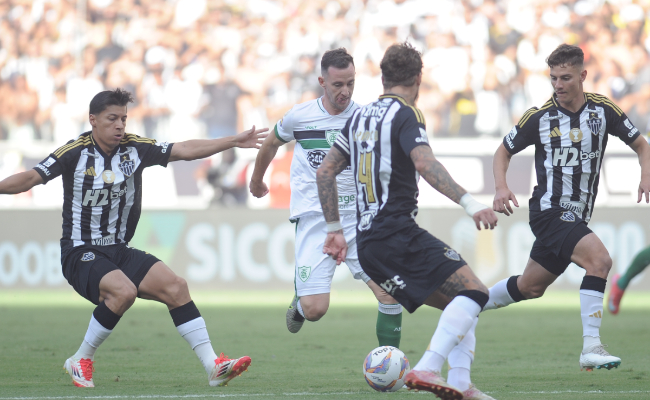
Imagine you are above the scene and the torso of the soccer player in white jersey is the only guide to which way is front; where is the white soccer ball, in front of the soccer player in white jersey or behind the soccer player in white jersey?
in front

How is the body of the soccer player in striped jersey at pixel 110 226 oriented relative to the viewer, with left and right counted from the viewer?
facing the viewer and to the right of the viewer

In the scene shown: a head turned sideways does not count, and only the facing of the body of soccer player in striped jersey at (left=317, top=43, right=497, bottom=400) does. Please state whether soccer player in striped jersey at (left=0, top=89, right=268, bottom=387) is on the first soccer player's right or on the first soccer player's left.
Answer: on the first soccer player's left

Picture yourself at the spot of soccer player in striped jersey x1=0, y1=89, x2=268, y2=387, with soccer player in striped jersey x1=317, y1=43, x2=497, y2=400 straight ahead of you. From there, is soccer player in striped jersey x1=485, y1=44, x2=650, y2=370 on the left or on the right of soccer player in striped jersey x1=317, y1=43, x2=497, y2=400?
left

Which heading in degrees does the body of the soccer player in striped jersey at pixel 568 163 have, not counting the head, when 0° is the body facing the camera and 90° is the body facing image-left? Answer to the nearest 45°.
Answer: approximately 0°

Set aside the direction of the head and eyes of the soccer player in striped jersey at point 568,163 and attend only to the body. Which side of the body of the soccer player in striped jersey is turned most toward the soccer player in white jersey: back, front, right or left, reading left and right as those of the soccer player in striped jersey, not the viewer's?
right

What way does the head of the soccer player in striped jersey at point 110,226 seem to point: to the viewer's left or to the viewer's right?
to the viewer's right

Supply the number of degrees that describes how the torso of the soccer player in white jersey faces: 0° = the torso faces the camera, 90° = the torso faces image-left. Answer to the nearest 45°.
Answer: approximately 315°

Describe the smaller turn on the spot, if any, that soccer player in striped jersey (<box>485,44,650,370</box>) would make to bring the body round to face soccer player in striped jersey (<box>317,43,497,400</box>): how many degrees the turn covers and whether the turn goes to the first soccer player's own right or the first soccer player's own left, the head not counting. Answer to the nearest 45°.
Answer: approximately 45° to the first soccer player's own right

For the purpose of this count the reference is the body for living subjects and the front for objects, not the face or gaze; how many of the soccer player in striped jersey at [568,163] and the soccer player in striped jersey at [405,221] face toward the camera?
1

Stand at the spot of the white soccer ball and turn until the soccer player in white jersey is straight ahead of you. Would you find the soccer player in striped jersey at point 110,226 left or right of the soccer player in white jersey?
left
